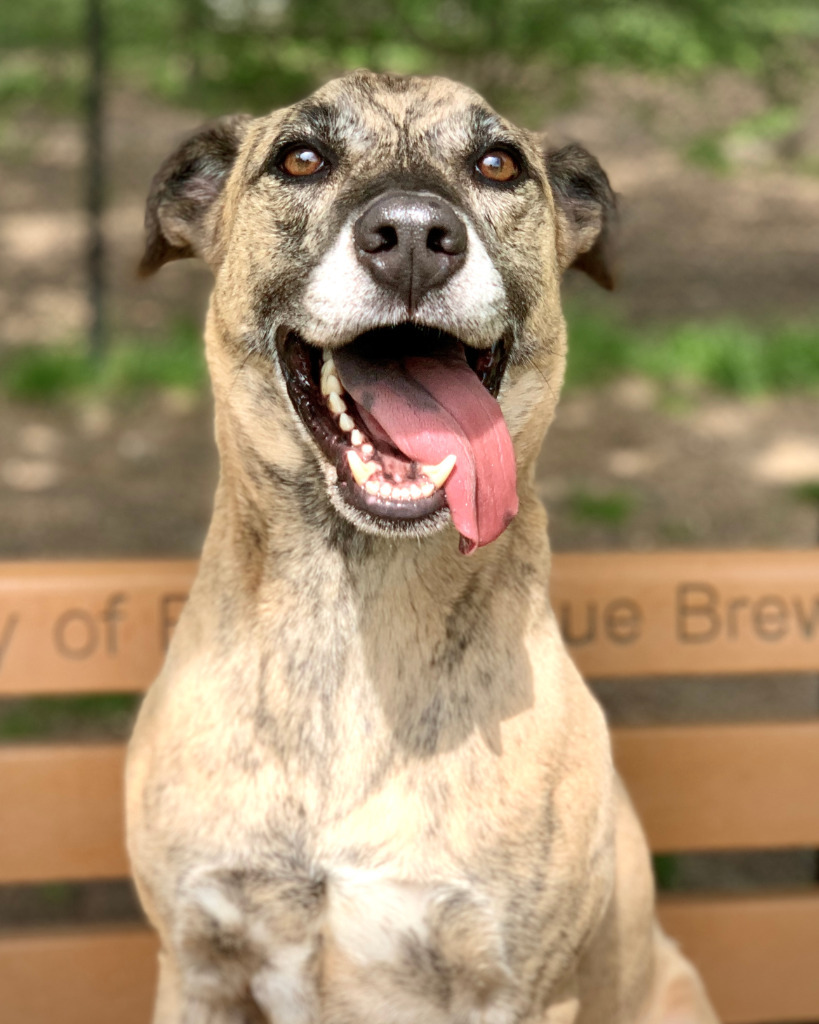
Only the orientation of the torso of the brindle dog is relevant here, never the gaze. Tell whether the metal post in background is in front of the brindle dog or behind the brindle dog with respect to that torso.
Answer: behind

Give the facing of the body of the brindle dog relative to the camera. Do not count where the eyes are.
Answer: toward the camera
